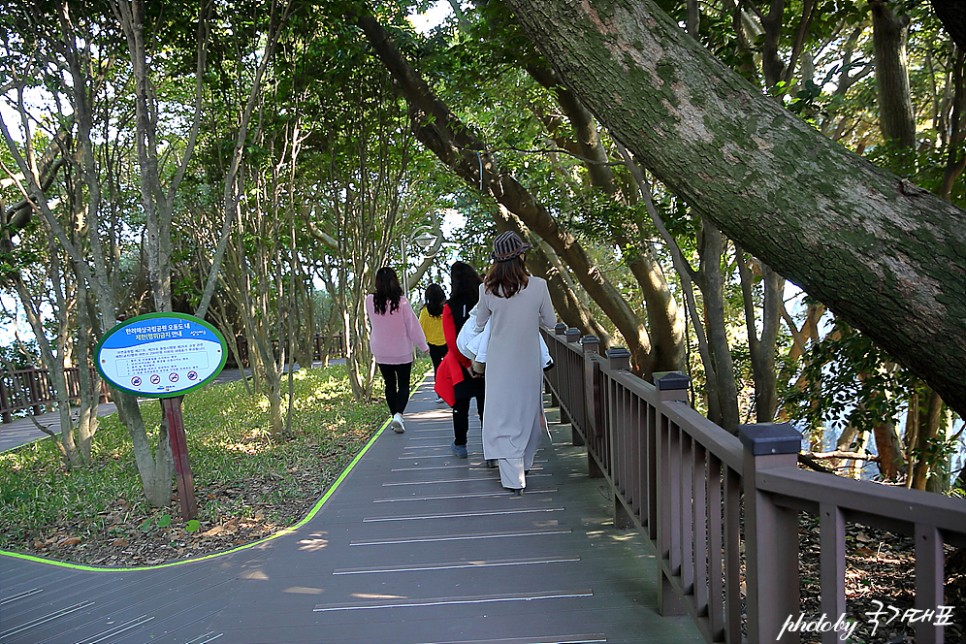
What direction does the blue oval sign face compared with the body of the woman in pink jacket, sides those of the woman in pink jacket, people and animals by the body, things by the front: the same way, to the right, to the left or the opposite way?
the opposite way

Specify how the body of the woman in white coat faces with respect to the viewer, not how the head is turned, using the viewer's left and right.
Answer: facing away from the viewer

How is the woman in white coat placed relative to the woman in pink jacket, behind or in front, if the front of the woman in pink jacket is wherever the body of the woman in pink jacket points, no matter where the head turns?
behind

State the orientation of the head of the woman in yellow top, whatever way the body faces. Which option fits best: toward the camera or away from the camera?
away from the camera

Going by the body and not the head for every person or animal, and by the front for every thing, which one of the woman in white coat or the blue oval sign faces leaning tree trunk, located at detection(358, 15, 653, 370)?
the woman in white coat

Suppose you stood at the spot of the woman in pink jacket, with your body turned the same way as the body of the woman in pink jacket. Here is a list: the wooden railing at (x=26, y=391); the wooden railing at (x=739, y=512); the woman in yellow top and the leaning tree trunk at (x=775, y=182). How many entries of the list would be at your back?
2

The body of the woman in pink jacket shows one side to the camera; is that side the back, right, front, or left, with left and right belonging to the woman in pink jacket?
back

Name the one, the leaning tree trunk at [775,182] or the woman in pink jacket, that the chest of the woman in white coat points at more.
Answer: the woman in pink jacket

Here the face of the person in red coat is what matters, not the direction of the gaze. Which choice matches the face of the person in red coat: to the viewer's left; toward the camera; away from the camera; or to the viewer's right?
away from the camera

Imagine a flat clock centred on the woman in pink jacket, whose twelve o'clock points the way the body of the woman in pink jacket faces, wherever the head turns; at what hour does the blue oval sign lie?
The blue oval sign is roughly at 7 o'clock from the woman in pink jacket.
